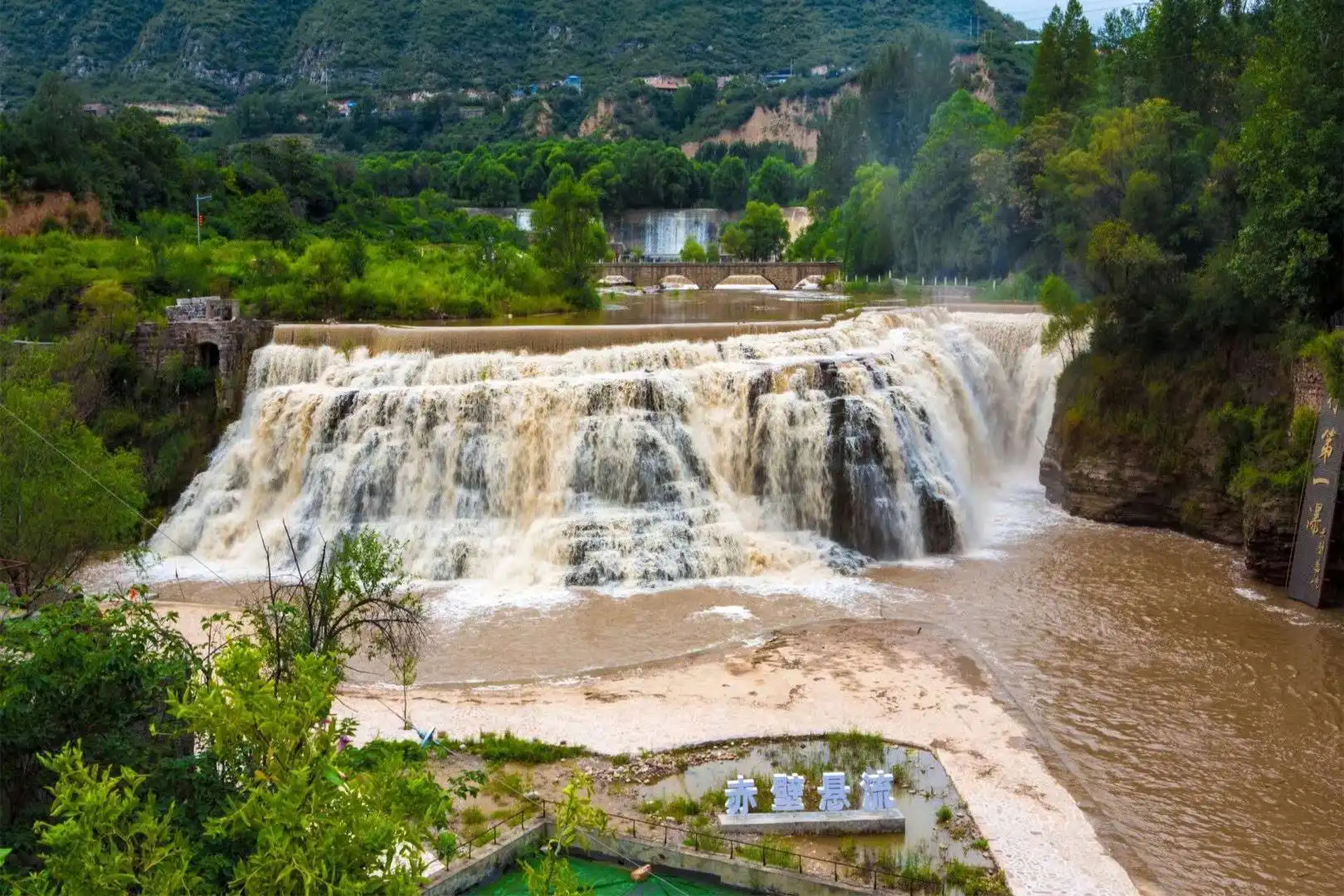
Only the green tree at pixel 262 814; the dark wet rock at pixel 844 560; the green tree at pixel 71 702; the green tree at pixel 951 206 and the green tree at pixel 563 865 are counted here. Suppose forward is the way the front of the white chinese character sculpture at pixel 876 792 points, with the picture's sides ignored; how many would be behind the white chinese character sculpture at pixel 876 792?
2

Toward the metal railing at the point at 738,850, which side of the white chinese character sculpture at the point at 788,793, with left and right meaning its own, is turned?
front

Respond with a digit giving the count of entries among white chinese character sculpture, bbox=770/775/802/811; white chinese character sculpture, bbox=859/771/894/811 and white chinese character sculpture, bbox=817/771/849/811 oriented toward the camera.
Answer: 3

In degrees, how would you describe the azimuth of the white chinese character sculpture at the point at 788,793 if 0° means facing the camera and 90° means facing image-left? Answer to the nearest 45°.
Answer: approximately 0°

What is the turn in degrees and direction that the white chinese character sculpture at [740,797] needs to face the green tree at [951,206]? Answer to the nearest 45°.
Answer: approximately 180°

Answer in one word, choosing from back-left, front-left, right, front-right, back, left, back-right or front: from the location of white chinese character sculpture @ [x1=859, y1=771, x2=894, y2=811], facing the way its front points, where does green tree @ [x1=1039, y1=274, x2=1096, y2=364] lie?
back

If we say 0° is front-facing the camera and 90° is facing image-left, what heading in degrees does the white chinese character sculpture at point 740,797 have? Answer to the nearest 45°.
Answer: approximately 0°

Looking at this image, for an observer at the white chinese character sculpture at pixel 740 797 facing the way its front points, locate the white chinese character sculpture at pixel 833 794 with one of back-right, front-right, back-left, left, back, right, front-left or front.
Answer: left

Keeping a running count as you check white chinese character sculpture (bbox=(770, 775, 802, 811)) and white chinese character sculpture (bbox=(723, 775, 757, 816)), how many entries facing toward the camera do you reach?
2

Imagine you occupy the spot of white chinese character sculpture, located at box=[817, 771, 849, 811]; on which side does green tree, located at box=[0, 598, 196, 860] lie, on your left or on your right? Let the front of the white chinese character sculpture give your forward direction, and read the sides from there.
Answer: on your right
